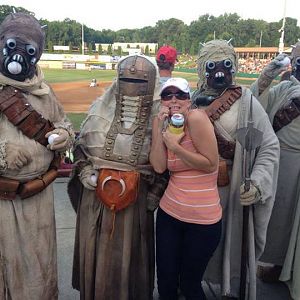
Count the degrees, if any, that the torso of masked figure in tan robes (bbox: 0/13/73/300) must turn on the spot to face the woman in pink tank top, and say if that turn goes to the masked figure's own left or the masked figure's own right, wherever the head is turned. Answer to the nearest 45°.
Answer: approximately 45° to the masked figure's own left

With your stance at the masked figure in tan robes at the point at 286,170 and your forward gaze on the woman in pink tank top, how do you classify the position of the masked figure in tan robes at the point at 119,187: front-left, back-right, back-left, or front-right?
front-right

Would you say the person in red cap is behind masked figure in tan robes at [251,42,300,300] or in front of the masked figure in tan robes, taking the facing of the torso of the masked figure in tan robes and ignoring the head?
behind

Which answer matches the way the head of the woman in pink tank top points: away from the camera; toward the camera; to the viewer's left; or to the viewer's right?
toward the camera

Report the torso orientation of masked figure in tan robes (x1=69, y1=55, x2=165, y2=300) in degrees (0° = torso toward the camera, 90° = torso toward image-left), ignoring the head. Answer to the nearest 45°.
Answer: approximately 0°

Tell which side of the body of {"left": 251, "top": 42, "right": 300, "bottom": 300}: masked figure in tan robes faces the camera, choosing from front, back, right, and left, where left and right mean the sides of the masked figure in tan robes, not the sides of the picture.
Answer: front

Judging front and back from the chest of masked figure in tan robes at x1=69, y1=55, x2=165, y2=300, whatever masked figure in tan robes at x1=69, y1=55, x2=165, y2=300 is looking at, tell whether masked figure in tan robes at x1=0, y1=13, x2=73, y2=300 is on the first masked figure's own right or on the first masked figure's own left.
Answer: on the first masked figure's own right

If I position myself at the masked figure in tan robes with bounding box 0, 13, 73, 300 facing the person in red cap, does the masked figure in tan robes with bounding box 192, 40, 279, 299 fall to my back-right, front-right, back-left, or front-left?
front-right

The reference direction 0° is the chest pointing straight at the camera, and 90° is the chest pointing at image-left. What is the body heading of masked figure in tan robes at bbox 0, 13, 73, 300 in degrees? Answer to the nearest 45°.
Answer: approximately 0°

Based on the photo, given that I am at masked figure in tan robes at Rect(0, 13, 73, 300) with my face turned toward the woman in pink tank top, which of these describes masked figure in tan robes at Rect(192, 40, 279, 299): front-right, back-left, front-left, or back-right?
front-left

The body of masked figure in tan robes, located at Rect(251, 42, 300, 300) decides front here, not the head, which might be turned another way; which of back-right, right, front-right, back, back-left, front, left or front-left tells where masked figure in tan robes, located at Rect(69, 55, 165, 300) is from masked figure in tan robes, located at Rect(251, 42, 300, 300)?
front-right

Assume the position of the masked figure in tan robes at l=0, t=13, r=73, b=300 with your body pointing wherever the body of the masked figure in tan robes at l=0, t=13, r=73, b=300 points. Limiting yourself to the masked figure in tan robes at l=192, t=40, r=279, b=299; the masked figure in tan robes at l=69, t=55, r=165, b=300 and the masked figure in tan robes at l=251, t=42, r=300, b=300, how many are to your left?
3

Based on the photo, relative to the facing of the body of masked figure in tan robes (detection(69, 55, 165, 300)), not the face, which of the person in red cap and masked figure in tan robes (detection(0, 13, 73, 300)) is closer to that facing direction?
the masked figure in tan robes

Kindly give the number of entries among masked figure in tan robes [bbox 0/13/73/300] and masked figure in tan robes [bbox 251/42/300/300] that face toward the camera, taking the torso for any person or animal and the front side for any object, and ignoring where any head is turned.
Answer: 2

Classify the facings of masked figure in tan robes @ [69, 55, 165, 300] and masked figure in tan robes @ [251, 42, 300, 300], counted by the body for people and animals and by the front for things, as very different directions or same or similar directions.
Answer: same or similar directions
